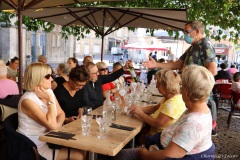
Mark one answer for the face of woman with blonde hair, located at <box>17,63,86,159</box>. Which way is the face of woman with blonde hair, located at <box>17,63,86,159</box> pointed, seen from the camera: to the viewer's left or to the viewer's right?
to the viewer's right

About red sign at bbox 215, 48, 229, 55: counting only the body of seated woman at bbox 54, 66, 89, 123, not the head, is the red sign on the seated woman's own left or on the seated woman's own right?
on the seated woman's own left

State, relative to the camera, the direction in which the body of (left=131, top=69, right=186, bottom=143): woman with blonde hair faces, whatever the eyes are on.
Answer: to the viewer's left

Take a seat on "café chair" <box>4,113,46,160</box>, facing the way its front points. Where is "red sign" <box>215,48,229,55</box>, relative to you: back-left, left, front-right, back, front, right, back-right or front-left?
front-left

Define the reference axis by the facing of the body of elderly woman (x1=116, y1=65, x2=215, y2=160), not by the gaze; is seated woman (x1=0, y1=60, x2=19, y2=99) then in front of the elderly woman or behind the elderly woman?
in front

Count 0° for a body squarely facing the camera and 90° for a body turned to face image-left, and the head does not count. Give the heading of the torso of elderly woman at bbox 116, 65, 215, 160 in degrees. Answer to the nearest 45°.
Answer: approximately 135°

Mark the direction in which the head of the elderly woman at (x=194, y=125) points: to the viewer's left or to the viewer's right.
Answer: to the viewer's left

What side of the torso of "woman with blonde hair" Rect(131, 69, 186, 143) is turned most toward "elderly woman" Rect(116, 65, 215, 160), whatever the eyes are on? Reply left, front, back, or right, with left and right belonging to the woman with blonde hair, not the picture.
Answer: left

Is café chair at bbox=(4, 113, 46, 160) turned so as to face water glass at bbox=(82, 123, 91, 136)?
yes

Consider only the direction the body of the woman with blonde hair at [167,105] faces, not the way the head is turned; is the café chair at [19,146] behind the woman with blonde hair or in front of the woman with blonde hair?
in front

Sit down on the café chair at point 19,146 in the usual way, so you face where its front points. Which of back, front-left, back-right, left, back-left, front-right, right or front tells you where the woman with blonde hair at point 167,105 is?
front

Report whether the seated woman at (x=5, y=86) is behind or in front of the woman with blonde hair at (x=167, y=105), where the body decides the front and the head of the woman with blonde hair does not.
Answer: in front

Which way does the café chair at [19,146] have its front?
to the viewer's right

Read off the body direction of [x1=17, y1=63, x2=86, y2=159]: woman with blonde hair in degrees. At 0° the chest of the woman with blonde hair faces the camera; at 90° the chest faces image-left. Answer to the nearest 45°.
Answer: approximately 270°

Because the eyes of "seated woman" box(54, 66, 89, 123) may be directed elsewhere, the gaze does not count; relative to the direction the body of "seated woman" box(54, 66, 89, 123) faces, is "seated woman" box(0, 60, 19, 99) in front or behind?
behind

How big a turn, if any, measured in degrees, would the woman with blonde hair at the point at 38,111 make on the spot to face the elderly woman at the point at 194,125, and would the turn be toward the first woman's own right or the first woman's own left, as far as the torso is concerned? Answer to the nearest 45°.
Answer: approximately 45° to the first woman's own right

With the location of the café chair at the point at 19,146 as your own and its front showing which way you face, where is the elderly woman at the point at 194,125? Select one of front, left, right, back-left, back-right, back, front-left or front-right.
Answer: front-right

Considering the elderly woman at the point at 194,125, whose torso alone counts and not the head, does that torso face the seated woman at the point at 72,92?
yes

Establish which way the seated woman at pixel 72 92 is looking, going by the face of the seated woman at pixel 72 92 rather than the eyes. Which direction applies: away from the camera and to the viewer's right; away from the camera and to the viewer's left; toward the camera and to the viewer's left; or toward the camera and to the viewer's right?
toward the camera and to the viewer's right

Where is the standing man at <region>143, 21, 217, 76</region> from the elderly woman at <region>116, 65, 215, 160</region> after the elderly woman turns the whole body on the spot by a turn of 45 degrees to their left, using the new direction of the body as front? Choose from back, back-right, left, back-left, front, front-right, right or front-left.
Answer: right
